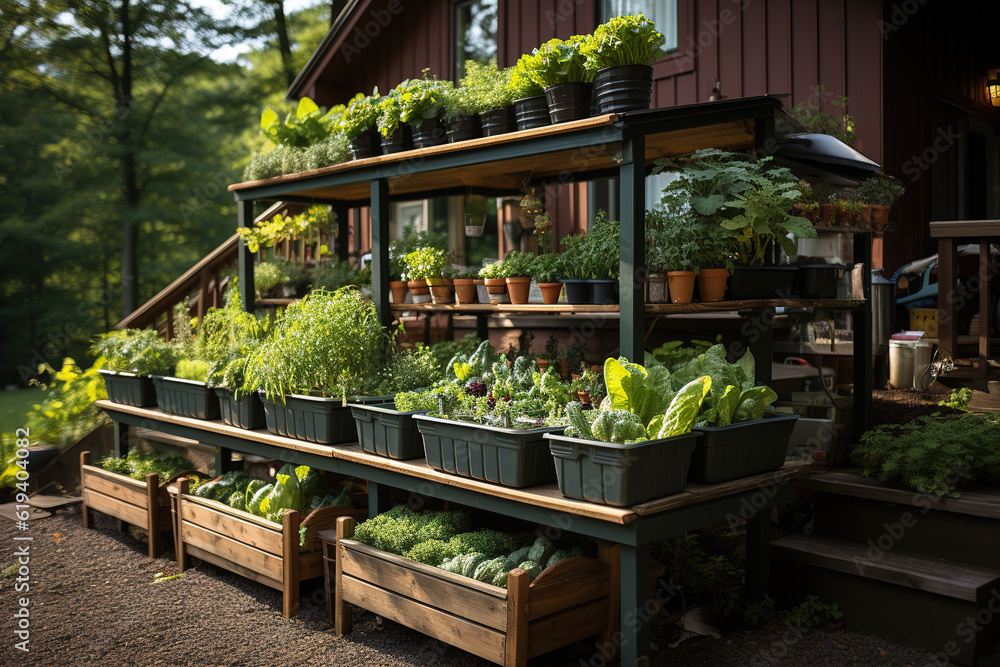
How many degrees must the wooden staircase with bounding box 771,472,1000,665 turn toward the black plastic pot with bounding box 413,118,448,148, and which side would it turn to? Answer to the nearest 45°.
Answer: approximately 45° to its right

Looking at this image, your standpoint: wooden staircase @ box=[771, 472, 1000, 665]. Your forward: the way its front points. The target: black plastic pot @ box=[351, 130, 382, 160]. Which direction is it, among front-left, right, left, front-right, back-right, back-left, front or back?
front-right

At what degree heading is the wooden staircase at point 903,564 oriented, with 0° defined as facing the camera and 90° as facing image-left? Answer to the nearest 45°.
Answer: approximately 45°

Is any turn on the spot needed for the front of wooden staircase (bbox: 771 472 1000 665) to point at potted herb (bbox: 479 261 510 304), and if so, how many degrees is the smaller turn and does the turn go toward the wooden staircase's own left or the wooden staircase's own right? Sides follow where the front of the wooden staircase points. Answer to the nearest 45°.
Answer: approximately 45° to the wooden staircase's own right

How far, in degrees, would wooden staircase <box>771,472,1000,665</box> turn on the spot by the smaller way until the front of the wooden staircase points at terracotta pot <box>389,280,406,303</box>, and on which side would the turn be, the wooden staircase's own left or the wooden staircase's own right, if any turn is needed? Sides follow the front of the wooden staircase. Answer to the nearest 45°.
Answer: approximately 45° to the wooden staircase's own right

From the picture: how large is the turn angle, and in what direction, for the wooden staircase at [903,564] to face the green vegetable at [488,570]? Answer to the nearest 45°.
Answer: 0° — it already faces it
